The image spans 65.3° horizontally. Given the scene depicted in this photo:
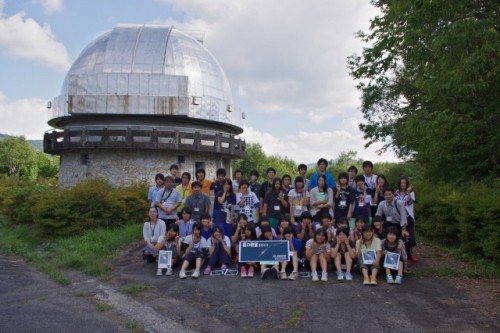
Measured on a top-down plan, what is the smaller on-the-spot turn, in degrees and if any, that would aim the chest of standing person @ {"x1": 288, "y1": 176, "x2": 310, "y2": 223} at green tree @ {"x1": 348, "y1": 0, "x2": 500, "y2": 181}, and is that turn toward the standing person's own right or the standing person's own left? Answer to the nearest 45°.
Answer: approximately 90° to the standing person's own left

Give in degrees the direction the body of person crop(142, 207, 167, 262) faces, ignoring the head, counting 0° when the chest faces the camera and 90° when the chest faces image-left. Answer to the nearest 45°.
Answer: approximately 0°

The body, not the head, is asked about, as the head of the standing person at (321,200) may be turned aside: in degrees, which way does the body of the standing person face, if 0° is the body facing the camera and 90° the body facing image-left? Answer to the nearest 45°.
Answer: approximately 0°

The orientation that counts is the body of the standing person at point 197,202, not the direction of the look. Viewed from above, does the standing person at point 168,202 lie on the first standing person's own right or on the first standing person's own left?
on the first standing person's own right

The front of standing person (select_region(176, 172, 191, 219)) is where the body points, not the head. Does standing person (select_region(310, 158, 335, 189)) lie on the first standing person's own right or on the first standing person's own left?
on the first standing person's own left

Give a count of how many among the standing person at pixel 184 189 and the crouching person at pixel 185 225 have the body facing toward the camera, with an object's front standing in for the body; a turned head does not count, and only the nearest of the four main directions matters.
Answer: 2
